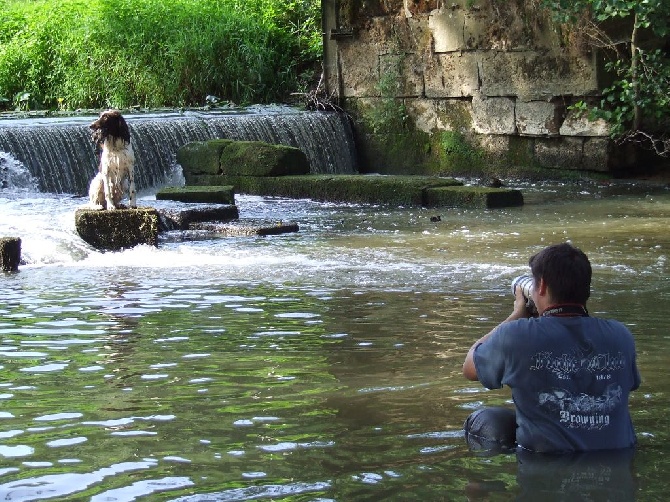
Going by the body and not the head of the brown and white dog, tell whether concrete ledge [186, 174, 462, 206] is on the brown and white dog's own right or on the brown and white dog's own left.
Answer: on the brown and white dog's own left

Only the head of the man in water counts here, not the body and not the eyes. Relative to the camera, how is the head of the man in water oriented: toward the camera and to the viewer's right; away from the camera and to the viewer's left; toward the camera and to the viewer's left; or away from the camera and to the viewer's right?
away from the camera and to the viewer's left

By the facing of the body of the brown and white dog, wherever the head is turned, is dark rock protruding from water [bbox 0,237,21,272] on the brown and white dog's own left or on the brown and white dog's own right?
on the brown and white dog's own right

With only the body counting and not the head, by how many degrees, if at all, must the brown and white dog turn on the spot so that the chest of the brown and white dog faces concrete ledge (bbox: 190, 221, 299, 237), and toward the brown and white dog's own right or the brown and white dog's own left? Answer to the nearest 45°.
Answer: approximately 90° to the brown and white dog's own left

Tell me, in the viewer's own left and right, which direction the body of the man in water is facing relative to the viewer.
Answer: facing away from the viewer and to the left of the viewer

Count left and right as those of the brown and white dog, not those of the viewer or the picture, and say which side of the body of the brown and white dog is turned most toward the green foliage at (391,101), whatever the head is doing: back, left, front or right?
left

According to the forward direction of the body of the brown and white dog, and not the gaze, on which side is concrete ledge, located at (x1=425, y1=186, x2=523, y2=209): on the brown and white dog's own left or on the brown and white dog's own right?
on the brown and white dog's own left

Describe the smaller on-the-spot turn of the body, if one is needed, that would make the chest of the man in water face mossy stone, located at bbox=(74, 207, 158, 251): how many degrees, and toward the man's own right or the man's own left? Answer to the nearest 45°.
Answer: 0° — they already face it

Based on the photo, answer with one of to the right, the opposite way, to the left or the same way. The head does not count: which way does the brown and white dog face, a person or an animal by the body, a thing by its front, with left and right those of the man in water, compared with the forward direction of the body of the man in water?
the opposite way

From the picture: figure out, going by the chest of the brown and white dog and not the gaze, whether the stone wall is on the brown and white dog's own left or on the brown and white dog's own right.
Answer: on the brown and white dog's own left
